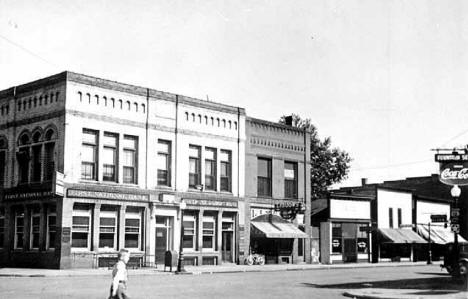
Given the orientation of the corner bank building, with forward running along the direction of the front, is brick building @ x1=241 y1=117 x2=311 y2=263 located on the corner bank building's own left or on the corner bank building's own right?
on the corner bank building's own left

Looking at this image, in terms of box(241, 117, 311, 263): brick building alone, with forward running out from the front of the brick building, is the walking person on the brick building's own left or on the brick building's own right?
on the brick building's own right

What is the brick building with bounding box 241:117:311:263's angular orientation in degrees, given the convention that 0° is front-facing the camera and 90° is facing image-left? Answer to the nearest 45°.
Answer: approximately 315°

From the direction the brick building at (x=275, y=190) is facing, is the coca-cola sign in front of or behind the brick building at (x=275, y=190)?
in front

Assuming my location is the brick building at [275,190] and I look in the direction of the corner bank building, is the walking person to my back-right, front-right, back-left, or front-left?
front-left

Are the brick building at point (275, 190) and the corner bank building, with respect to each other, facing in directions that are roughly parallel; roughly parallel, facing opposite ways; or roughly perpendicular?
roughly parallel

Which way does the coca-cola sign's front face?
toward the camera

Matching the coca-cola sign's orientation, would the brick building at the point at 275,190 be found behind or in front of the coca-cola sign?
behind

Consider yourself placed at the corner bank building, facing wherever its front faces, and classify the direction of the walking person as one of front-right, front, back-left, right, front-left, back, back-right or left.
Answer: front-right

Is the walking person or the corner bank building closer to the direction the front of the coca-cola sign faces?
the walking person

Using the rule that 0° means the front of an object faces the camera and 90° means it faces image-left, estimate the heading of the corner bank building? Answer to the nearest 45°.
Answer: approximately 315°

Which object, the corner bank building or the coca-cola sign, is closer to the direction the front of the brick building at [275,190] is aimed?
the coca-cola sign
